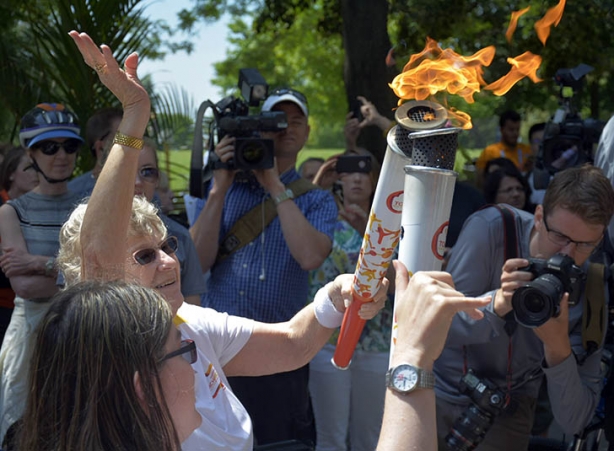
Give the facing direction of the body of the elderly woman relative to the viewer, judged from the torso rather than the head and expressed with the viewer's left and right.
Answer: facing the viewer and to the right of the viewer

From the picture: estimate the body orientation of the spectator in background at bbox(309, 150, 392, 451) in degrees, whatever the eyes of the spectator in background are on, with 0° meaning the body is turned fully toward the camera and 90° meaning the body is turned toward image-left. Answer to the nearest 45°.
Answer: approximately 0°

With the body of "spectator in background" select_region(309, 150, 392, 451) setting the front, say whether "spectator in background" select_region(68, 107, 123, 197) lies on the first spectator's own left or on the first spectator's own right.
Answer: on the first spectator's own right

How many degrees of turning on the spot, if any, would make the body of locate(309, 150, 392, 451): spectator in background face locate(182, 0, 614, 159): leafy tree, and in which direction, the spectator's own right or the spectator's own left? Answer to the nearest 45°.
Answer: approximately 180°

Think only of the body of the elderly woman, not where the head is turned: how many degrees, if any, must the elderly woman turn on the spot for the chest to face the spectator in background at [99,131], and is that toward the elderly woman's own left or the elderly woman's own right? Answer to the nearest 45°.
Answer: approximately 135° to the elderly woman's own left

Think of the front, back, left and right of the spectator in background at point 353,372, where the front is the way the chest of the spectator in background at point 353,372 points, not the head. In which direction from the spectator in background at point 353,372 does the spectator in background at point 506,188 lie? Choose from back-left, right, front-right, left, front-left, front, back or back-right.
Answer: back-left

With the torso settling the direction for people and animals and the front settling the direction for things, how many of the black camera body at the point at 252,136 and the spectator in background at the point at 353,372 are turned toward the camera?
2

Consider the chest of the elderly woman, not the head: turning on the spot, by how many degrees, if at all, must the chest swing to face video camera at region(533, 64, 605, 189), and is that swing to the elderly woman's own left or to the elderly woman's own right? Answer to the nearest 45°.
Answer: approximately 90° to the elderly woman's own left

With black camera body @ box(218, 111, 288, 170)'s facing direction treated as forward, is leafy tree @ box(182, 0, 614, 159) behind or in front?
behind

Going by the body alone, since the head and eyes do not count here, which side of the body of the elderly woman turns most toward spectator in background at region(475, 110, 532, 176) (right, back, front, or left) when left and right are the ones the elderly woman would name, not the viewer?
left
